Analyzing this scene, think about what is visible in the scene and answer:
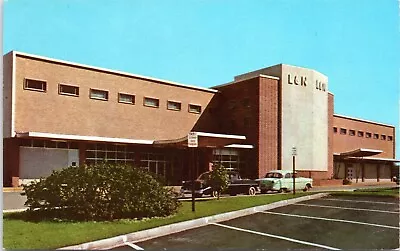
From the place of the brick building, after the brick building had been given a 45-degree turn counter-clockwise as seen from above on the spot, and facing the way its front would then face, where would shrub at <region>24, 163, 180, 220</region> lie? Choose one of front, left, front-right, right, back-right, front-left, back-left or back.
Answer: right

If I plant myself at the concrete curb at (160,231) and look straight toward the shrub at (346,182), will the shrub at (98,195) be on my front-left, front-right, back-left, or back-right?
front-left
